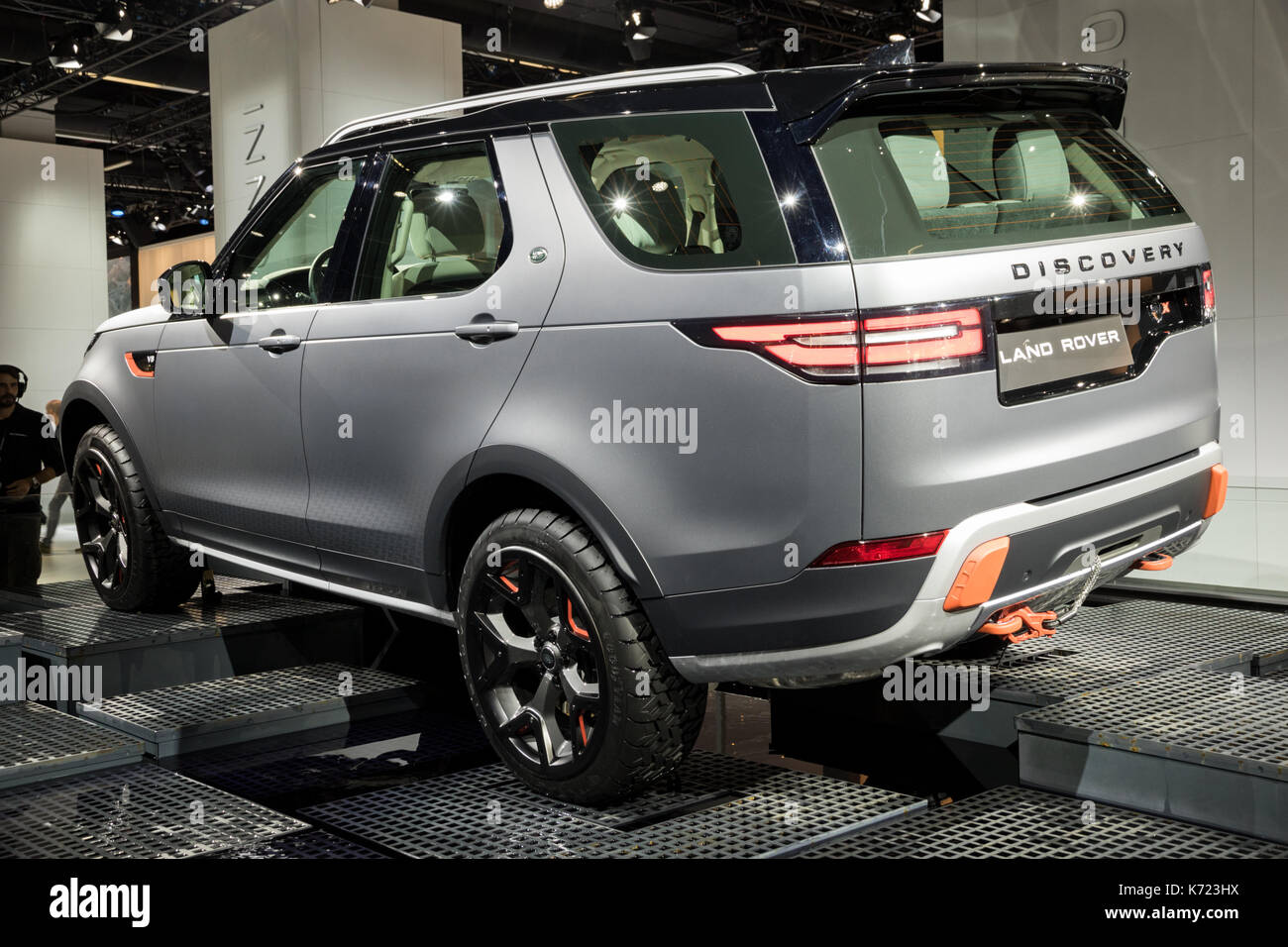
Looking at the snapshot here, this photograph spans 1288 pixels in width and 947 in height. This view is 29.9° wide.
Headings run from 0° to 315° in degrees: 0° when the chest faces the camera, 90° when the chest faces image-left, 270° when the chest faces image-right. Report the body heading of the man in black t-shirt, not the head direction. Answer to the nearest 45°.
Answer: approximately 45°

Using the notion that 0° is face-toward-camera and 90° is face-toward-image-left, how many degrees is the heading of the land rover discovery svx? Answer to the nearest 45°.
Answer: approximately 135°

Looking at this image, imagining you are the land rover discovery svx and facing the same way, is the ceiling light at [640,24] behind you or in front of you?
in front

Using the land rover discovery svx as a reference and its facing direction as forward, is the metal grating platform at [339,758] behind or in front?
in front
